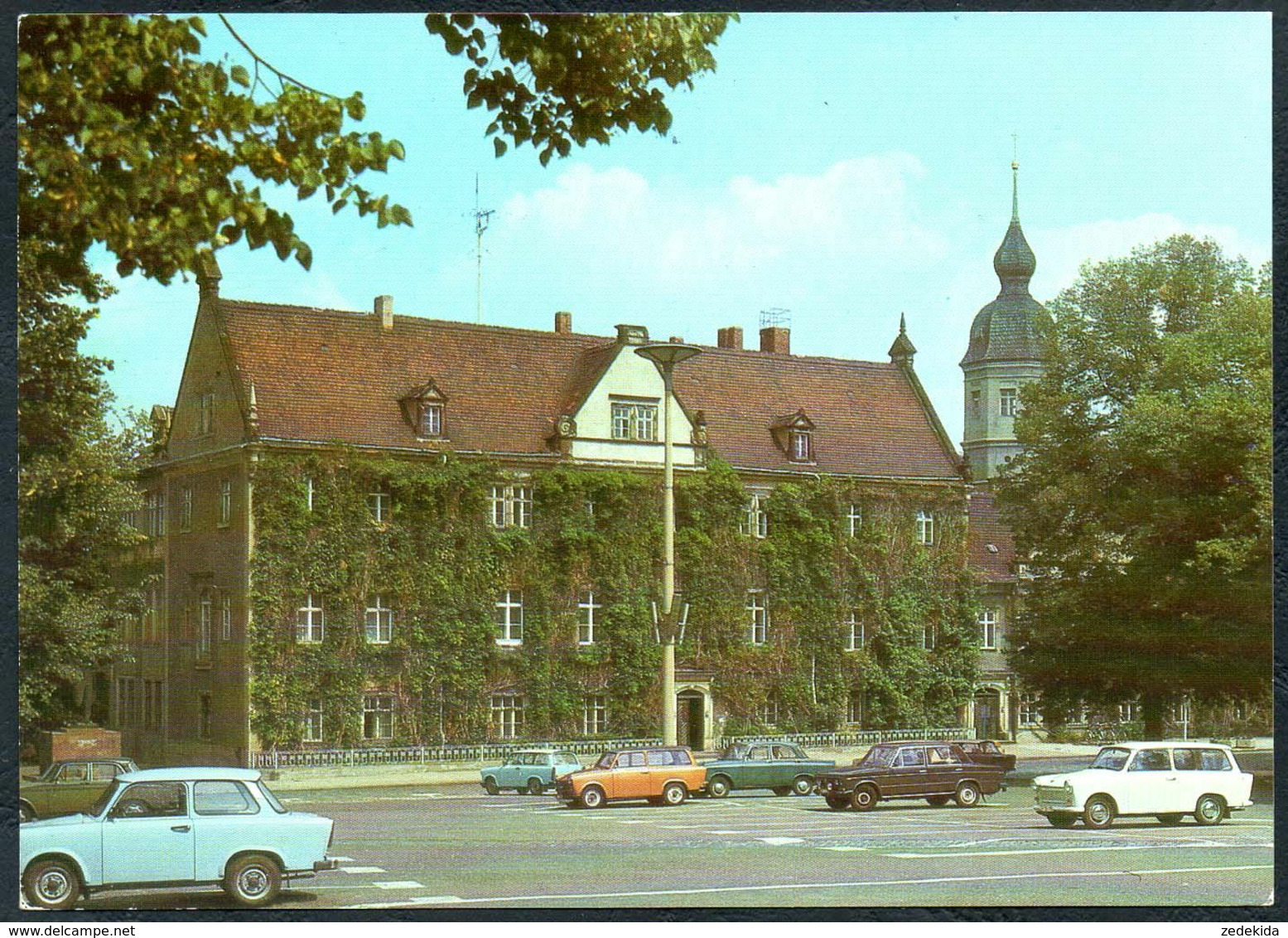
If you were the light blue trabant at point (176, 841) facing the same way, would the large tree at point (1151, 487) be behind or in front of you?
behind

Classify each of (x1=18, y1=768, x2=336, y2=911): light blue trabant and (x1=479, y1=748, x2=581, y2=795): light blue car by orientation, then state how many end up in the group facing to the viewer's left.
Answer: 2

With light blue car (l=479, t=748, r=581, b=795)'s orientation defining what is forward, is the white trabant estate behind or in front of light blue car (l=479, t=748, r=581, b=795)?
behind

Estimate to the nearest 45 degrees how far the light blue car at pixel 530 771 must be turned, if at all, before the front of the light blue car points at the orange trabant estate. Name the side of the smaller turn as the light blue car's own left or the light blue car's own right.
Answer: approximately 180°

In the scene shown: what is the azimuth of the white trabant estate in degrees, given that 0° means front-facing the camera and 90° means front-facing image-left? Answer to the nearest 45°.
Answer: approximately 45°

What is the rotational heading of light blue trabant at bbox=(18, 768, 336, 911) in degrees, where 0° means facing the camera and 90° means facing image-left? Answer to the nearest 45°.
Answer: approximately 90°

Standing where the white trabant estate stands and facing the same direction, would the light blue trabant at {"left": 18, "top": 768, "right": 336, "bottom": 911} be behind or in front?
in front

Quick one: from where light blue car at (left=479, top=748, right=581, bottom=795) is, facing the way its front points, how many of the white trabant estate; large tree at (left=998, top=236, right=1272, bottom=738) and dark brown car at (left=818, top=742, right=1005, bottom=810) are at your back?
3

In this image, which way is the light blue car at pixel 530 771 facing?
to the viewer's left

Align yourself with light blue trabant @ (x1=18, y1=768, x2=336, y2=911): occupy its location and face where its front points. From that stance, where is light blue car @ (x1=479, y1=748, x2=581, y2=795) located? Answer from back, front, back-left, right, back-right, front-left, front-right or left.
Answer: back-right
